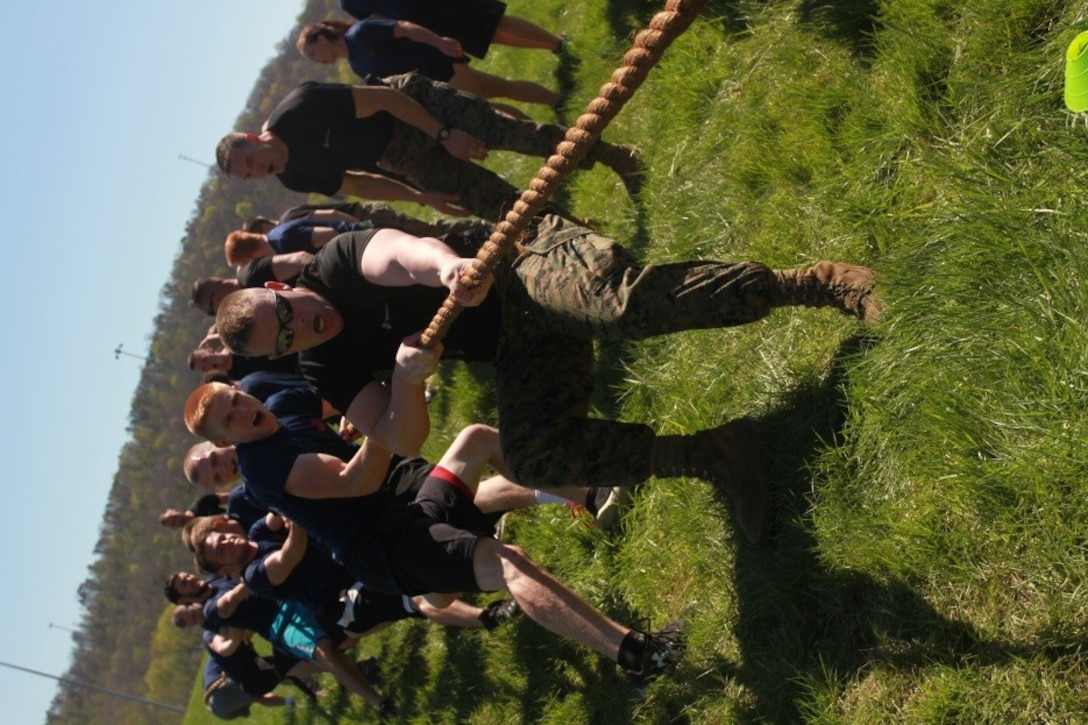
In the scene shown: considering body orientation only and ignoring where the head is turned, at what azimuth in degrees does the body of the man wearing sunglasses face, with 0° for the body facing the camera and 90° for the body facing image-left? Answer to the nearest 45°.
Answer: approximately 0°
